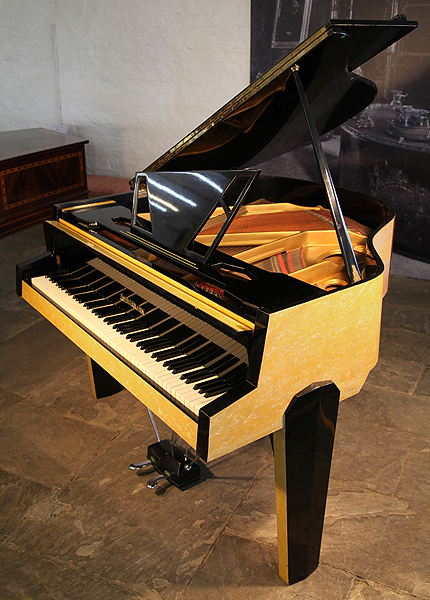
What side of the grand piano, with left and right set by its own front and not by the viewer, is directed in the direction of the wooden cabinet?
right

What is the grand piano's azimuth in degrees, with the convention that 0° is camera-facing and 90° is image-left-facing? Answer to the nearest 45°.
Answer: approximately 45°
